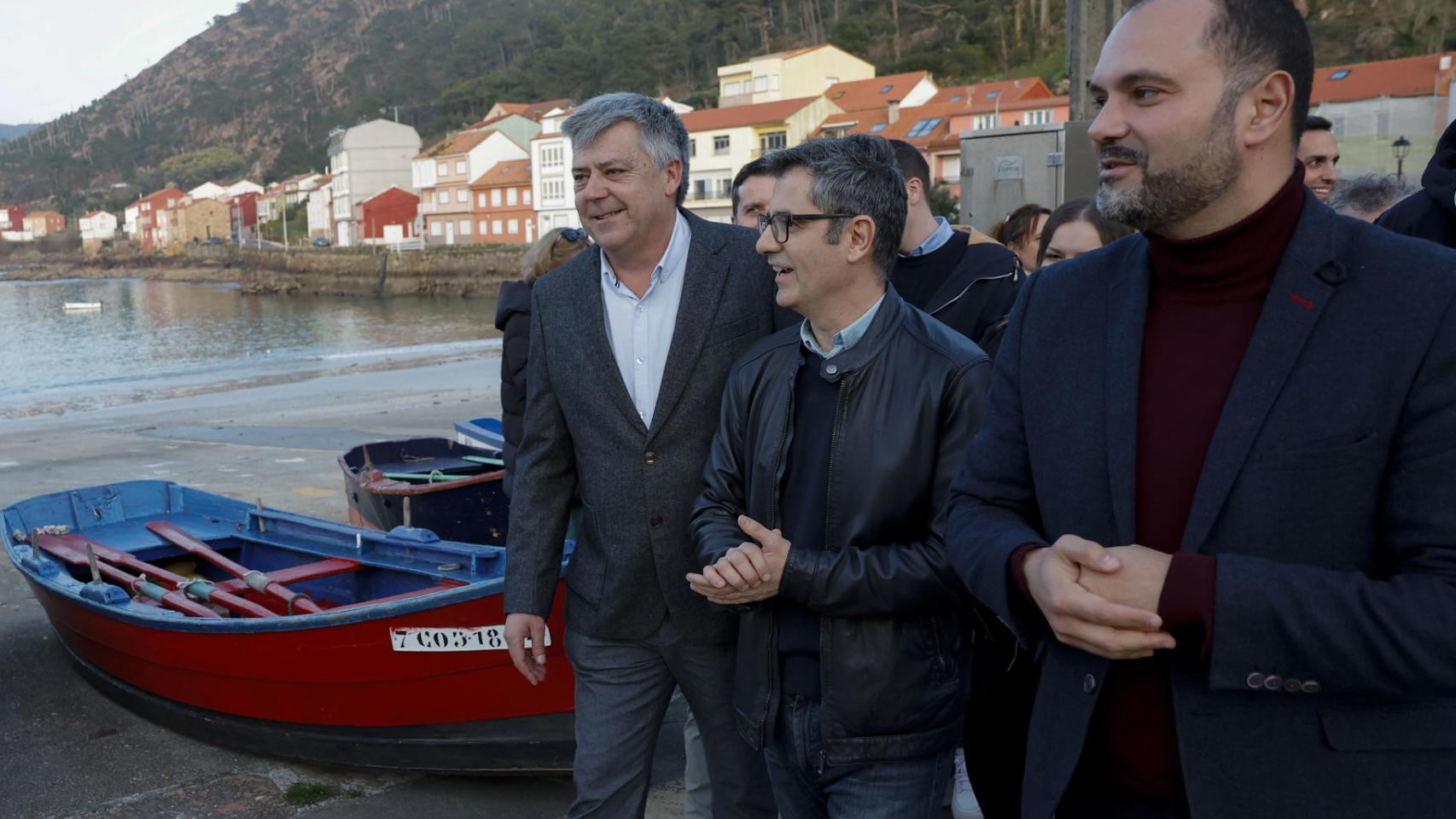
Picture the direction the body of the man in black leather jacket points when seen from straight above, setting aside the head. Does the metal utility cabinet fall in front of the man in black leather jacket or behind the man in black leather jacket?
behind

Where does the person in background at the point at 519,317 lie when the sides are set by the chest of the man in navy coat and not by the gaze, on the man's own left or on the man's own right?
on the man's own right

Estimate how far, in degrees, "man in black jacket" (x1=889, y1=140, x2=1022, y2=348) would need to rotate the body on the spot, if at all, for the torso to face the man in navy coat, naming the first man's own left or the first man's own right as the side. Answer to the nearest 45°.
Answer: approximately 45° to the first man's own left

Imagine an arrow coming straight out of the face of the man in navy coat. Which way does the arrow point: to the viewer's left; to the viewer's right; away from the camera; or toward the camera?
to the viewer's left

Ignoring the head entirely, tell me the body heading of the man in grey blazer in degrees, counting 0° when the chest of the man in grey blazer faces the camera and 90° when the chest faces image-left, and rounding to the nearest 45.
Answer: approximately 45°

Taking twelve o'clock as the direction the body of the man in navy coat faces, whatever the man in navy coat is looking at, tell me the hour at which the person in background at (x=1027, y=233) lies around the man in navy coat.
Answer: The person in background is roughly at 4 o'clock from the man in navy coat.
